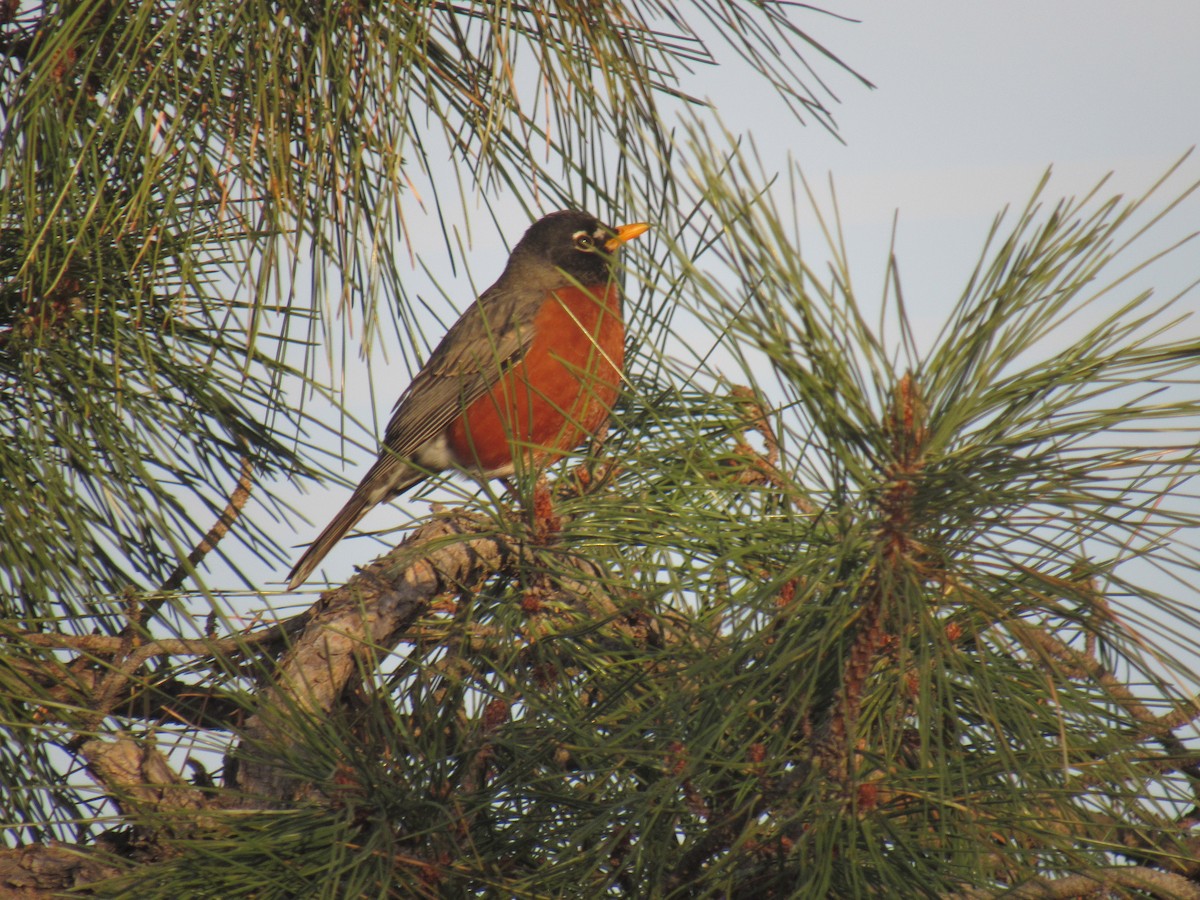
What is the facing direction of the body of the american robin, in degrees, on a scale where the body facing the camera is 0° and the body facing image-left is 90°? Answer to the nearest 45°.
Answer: approximately 270°
